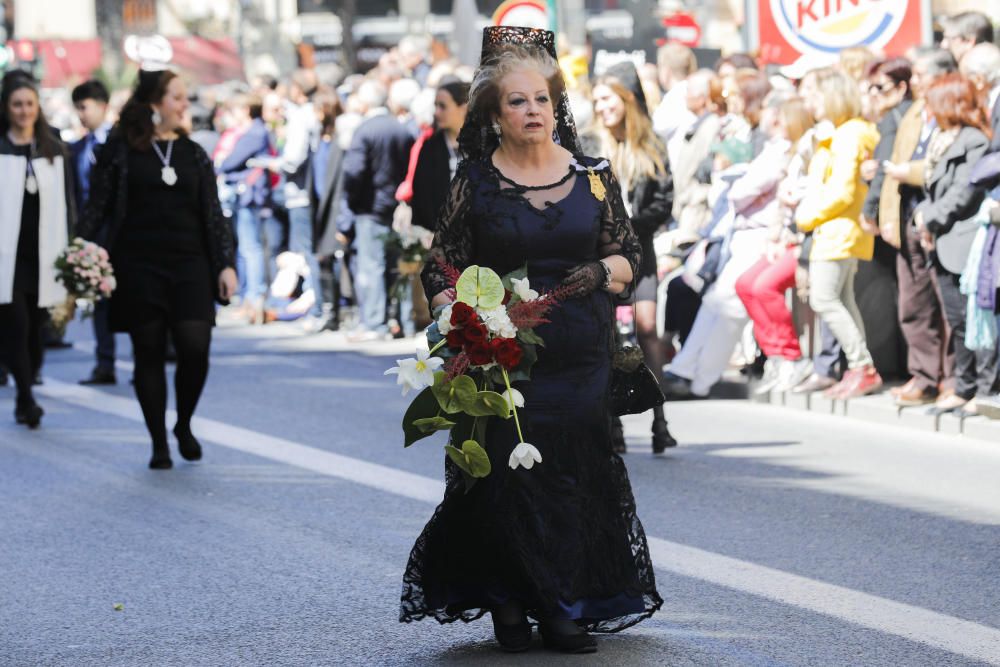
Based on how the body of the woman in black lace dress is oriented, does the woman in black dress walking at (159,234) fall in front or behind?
behind

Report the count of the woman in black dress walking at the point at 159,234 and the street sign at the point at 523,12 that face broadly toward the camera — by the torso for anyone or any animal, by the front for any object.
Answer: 2

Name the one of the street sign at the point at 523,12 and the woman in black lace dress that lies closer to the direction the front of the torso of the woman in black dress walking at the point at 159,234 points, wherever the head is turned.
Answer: the woman in black lace dress

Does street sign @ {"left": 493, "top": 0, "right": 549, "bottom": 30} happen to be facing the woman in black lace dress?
yes

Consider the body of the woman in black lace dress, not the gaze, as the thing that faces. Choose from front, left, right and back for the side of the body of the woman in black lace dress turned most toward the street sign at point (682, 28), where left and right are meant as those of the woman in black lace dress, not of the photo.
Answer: back

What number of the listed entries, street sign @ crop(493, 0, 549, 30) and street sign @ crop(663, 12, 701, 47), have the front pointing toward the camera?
2

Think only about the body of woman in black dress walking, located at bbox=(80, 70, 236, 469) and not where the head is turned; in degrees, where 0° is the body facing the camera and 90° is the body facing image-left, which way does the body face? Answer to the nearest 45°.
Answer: approximately 0°

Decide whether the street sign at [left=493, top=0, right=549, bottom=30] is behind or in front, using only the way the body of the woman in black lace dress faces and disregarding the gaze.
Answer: behind
